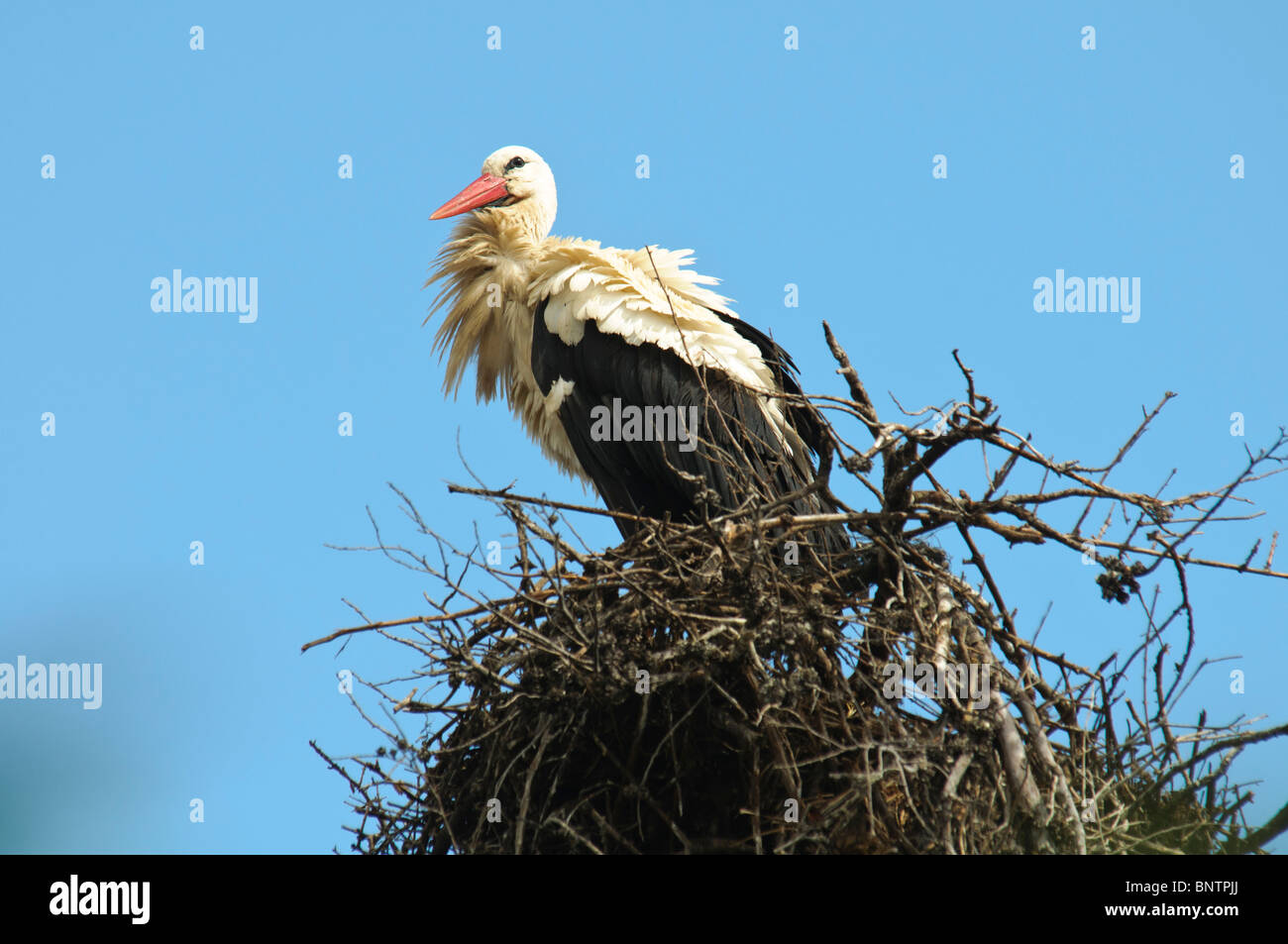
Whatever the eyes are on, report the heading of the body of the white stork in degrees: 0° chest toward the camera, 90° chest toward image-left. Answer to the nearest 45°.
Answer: approximately 90°
